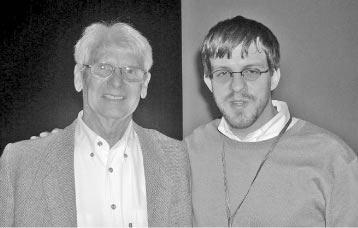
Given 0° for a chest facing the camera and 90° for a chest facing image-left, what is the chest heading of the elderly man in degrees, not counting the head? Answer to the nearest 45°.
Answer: approximately 0°

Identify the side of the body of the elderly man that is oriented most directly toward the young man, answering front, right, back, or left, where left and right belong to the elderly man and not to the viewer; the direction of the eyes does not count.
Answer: left
